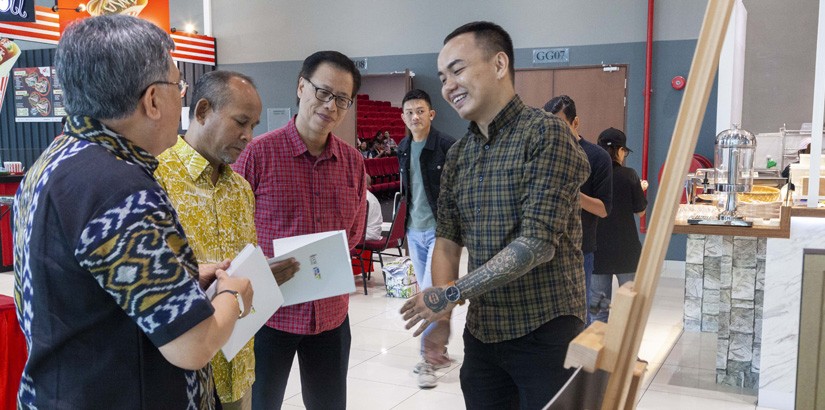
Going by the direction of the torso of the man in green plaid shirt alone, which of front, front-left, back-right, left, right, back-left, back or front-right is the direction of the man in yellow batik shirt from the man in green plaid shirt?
front-right

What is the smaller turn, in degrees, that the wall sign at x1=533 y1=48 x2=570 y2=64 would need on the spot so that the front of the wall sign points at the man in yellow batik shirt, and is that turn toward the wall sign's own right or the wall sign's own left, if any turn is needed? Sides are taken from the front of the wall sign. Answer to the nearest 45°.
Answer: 0° — it already faces them

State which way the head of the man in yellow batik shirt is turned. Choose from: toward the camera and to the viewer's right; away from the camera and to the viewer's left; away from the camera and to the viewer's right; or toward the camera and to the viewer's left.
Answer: toward the camera and to the viewer's right

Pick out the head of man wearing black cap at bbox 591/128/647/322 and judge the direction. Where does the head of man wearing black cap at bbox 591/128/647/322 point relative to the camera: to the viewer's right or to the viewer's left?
to the viewer's right

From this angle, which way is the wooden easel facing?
to the viewer's left

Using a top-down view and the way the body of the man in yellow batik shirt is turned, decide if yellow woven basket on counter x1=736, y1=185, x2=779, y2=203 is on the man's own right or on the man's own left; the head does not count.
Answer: on the man's own left

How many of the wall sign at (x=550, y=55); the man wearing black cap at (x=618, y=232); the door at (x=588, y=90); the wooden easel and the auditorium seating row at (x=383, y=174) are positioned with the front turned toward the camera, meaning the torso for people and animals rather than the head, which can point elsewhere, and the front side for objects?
3

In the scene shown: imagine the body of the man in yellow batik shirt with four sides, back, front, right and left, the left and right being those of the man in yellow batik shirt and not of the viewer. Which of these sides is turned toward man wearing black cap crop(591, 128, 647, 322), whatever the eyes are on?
left

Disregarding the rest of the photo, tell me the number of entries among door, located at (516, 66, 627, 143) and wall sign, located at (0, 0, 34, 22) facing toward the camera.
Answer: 2
